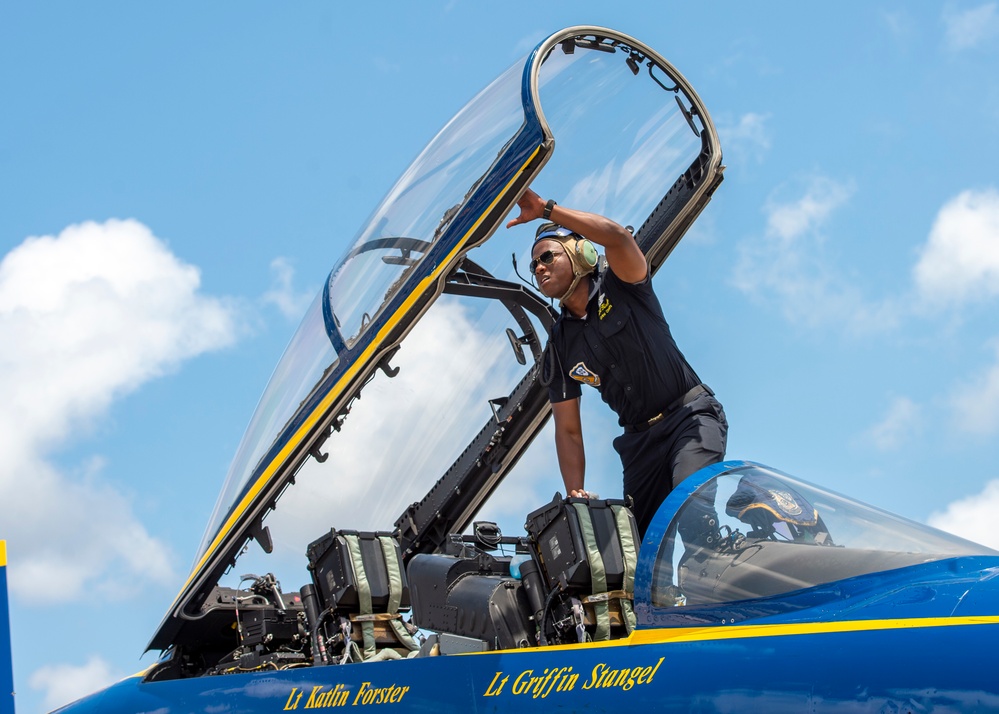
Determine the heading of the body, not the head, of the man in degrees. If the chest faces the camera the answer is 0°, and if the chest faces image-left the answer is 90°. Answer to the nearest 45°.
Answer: approximately 45°
